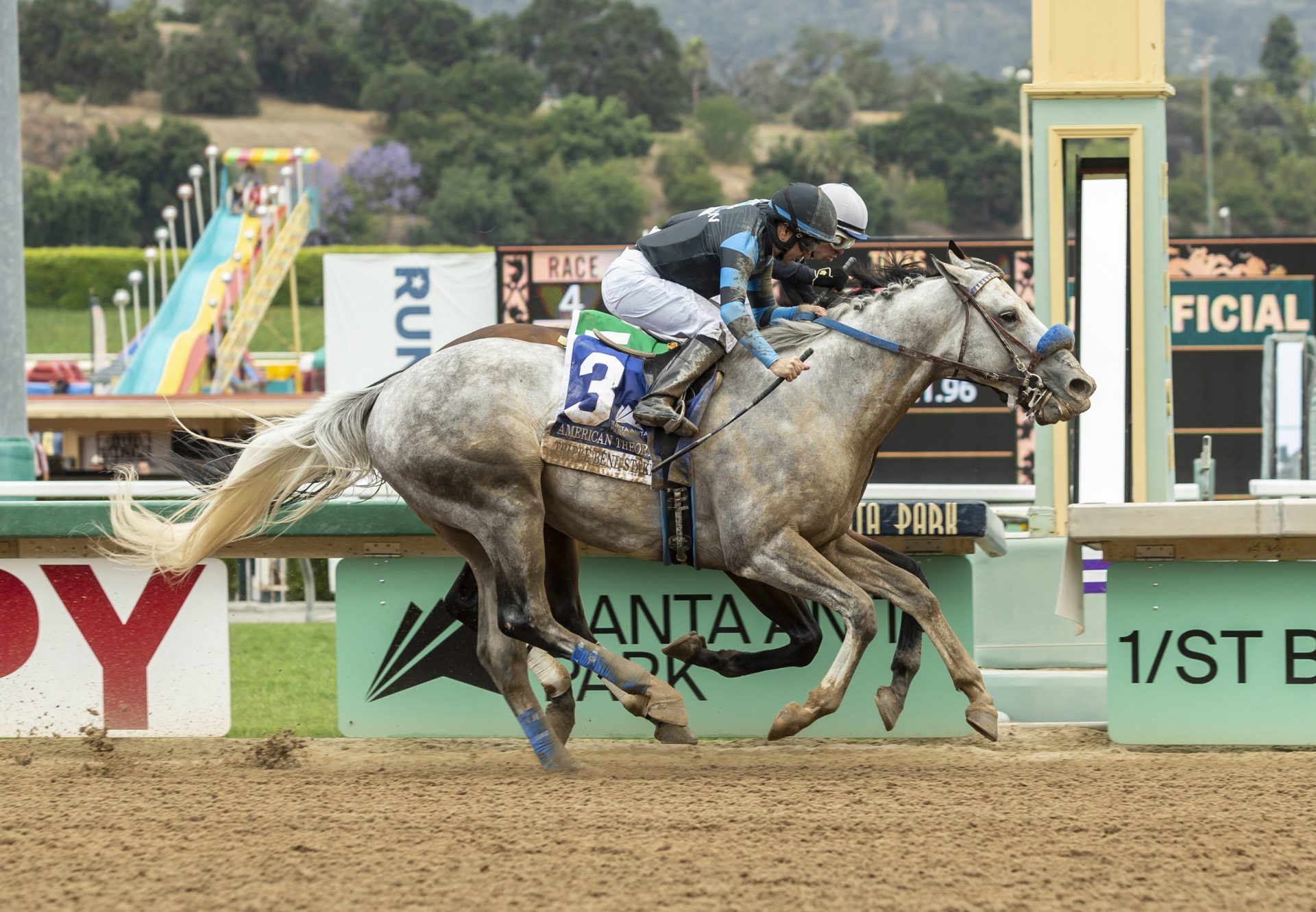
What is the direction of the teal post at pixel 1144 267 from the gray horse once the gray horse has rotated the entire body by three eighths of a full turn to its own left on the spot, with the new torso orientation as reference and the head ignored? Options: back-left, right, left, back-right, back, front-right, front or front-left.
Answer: right

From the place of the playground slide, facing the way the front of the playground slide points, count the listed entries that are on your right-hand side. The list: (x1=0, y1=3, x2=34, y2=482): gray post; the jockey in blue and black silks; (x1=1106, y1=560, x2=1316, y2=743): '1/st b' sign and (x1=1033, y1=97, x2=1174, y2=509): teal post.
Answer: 0

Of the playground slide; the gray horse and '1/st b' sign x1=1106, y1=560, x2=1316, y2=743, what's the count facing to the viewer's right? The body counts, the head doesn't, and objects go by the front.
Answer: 1

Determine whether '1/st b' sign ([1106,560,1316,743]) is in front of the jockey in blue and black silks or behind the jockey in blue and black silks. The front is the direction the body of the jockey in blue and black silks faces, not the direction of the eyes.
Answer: in front

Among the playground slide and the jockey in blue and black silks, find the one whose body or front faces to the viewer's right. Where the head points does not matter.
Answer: the jockey in blue and black silks

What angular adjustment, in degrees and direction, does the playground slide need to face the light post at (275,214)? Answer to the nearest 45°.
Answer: approximately 180°

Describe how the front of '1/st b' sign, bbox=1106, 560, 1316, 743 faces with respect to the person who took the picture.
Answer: facing the viewer

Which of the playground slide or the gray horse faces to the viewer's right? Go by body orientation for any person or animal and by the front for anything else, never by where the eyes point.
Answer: the gray horse

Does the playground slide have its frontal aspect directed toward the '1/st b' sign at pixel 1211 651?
no

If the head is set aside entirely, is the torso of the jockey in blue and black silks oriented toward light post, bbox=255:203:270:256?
no

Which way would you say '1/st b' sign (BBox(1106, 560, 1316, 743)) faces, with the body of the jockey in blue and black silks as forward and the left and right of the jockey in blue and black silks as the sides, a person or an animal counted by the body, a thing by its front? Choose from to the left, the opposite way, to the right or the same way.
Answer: to the right

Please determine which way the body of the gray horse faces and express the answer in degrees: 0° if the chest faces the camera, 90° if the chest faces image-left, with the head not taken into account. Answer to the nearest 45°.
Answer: approximately 270°

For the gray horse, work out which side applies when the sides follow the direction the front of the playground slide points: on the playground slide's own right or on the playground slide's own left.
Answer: on the playground slide's own left

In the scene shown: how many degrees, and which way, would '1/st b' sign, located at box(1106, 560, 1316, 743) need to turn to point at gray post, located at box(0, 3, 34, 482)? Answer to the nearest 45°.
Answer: approximately 90° to its right

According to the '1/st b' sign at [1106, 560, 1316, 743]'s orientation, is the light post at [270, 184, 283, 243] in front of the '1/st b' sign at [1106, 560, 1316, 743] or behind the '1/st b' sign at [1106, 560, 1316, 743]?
behind

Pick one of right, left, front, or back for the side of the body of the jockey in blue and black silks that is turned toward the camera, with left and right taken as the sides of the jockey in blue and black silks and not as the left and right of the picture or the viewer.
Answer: right
